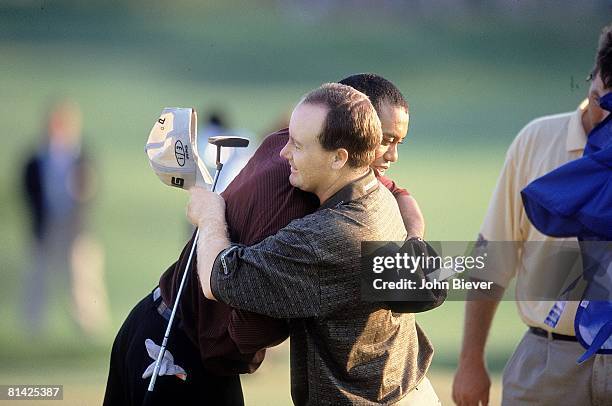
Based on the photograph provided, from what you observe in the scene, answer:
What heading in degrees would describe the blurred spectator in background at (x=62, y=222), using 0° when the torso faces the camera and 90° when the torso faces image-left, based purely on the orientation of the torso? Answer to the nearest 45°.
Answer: approximately 0°

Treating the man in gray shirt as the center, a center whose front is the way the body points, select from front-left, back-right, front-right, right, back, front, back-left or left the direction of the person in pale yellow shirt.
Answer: back-right

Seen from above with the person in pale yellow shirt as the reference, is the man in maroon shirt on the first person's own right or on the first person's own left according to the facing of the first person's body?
on the first person's own right

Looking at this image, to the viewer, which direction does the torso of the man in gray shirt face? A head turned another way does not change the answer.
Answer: to the viewer's left

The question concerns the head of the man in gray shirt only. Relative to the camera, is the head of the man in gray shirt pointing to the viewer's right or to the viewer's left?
to the viewer's left
